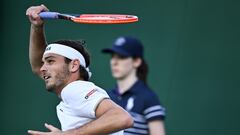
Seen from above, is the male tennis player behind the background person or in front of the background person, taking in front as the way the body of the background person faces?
in front

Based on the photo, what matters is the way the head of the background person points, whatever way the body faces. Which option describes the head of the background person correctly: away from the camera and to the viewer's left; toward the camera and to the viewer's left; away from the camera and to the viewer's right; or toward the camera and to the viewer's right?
toward the camera and to the viewer's left
